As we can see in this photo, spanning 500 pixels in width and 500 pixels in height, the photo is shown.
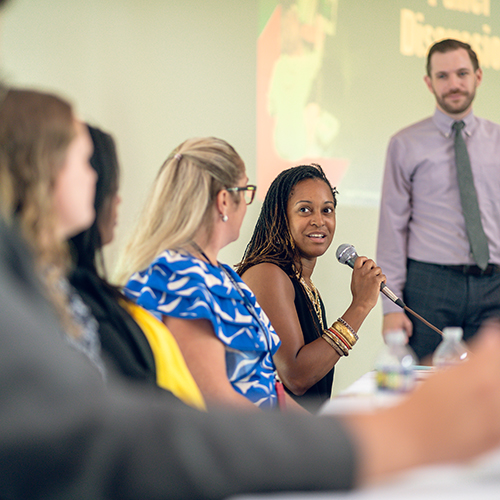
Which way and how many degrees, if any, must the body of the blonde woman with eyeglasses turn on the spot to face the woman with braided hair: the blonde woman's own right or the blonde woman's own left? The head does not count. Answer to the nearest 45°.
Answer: approximately 45° to the blonde woman's own left

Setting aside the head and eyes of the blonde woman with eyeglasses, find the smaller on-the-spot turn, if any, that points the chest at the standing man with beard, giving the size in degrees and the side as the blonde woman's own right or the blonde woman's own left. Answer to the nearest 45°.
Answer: approximately 45° to the blonde woman's own left

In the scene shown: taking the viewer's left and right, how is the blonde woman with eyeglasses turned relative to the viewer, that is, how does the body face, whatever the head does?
facing to the right of the viewer
